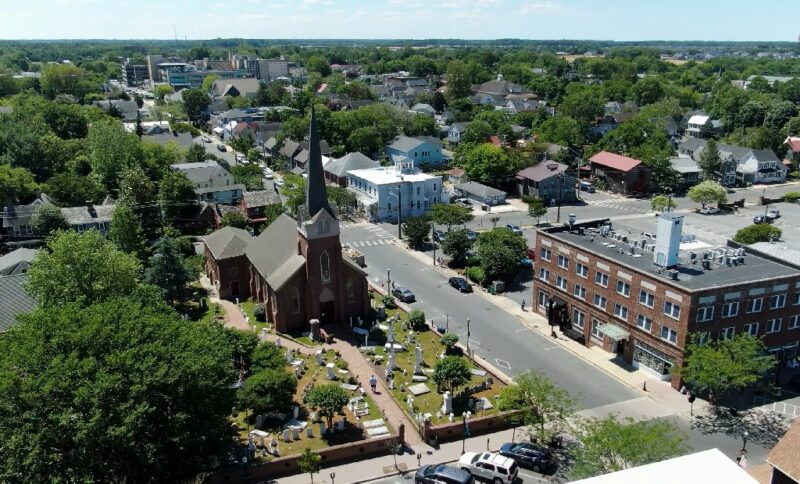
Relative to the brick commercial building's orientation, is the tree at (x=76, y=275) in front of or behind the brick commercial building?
in front

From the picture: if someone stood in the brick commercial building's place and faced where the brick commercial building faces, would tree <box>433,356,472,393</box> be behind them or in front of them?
in front

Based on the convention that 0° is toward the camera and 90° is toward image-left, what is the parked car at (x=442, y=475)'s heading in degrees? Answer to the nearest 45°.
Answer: approximately 90°

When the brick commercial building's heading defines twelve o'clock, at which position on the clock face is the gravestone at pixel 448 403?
The gravestone is roughly at 12 o'clock from the brick commercial building.

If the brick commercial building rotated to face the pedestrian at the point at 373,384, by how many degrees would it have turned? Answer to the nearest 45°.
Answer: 0° — it already faces them

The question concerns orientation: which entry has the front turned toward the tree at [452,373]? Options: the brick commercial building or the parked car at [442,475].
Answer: the brick commercial building

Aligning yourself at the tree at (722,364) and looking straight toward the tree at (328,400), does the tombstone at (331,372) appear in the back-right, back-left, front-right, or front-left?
front-right

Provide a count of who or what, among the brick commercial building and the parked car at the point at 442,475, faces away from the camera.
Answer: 0

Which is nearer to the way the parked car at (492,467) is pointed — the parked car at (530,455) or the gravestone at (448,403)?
the gravestone

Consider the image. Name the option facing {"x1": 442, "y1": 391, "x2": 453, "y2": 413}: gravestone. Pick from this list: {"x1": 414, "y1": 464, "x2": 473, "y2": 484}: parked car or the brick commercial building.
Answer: the brick commercial building

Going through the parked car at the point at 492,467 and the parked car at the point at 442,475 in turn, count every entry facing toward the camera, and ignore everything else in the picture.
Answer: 0

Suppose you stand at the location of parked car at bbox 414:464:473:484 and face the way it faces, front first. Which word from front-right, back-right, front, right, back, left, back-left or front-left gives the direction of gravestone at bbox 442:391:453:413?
right

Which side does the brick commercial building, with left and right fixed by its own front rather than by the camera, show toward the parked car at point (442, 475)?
front

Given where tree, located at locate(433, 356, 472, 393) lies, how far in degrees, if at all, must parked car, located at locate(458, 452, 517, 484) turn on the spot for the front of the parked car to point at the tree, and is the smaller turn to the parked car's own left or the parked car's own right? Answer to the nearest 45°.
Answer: approximately 45° to the parked car's own right
